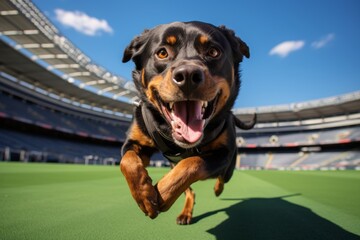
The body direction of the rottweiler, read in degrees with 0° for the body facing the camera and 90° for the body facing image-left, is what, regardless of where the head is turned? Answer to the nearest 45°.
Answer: approximately 0°

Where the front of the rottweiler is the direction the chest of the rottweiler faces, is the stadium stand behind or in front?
behind
